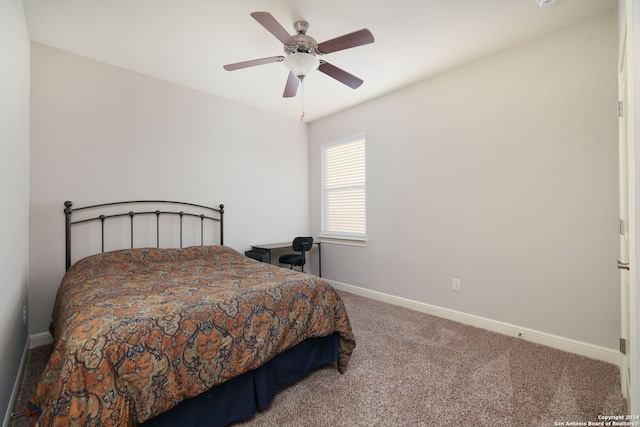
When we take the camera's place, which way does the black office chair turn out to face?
facing away from the viewer and to the left of the viewer

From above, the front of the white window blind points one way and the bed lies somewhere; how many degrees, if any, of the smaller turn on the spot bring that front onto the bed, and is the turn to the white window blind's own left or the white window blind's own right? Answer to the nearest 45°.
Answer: approximately 45° to the white window blind's own left

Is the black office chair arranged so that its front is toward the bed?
no

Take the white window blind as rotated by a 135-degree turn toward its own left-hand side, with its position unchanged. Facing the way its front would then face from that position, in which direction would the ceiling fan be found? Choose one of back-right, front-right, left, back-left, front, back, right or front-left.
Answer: right

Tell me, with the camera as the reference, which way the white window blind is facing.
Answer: facing the viewer and to the left of the viewer

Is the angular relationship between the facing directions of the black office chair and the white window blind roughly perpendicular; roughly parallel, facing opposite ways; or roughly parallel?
roughly perpendicular

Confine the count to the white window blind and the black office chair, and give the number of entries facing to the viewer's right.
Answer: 0
